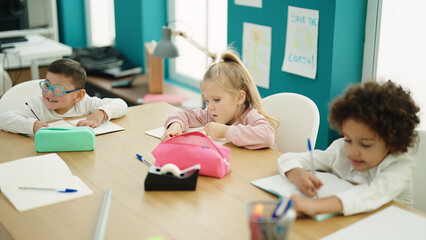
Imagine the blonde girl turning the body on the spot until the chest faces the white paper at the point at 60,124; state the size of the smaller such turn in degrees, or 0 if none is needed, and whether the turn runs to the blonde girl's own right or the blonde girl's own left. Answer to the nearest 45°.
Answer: approximately 45° to the blonde girl's own right

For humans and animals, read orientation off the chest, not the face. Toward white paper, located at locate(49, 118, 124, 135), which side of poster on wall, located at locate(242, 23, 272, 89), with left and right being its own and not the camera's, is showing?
front

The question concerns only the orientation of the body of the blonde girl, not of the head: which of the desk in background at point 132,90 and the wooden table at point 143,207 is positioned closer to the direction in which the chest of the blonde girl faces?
the wooden table

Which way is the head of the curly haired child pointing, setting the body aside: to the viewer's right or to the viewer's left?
to the viewer's left

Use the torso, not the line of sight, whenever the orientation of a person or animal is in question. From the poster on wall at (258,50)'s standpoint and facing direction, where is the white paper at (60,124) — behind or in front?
in front

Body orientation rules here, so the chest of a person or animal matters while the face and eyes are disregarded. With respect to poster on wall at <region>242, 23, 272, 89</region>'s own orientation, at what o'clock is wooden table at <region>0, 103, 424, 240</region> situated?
The wooden table is roughly at 11 o'clock from the poster on wall.

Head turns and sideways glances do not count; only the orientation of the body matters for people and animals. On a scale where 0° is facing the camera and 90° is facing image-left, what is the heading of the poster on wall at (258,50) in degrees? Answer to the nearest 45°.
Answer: approximately 45°

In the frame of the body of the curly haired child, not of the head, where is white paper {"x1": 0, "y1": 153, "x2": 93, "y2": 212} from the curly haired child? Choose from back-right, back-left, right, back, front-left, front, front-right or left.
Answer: front-right

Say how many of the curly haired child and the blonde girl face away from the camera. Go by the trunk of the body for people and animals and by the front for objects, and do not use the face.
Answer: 0

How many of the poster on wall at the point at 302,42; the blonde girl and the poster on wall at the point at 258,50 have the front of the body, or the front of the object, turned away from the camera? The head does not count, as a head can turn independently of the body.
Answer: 0

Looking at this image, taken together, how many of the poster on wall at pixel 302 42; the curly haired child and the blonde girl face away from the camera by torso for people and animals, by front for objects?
0

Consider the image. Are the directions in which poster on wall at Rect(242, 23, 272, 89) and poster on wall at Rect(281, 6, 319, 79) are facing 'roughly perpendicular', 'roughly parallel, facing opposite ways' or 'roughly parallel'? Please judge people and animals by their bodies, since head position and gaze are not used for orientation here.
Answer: roughly parallel

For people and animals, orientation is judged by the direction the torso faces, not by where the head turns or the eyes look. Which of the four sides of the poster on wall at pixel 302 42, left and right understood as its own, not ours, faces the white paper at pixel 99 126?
front

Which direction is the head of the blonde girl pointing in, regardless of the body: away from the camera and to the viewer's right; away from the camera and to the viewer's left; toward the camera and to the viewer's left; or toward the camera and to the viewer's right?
toward the camera and to the viewer's left

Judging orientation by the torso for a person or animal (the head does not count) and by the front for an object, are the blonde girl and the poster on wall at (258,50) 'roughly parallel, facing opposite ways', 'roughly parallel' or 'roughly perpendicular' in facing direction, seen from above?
roughly parallel

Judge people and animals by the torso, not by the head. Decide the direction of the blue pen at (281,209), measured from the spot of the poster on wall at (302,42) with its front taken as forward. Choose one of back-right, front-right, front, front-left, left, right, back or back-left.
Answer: front-left

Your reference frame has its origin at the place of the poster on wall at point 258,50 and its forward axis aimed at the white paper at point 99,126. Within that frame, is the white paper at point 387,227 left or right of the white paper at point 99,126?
left
